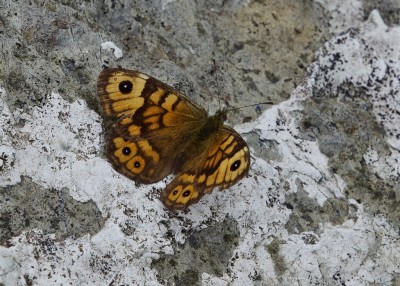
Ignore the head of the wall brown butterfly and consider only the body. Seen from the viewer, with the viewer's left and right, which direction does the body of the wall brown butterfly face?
facing away from the viewer and to the right of the viewer
